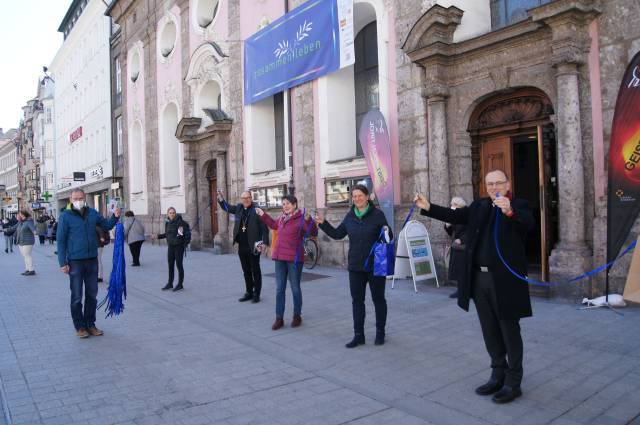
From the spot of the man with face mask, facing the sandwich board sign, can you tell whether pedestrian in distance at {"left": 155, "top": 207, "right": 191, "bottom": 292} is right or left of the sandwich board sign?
left

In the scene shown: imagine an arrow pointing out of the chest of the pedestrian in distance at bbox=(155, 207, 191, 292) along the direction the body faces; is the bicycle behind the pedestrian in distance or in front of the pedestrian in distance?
behind

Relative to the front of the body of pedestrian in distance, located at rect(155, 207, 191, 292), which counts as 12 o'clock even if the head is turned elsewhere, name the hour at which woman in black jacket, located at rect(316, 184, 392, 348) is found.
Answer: The woman in black jacket is roughly at 10 o'clock from the pedestrian in distance.

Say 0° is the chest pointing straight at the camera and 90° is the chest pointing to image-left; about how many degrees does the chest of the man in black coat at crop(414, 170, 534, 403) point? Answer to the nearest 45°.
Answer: approximately 45°

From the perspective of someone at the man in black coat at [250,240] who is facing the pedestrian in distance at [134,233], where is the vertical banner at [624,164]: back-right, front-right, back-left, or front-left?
back-right

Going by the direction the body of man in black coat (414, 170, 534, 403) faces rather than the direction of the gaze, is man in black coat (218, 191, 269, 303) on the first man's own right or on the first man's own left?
on the first man's own right

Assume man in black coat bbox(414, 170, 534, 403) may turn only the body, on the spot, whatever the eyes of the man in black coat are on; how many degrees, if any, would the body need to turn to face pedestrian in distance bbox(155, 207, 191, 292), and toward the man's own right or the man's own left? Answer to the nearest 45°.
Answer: approximately 90° to the man's own right

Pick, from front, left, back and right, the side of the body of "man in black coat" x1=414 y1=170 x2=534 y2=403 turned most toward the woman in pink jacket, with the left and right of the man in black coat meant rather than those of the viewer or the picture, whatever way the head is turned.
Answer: right

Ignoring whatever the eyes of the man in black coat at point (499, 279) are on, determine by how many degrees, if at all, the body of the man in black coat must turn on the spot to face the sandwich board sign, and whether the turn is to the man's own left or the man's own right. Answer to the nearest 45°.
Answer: approximately 135° to the man's own right

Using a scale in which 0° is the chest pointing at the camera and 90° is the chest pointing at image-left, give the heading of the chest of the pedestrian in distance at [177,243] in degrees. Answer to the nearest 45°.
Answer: approximately 45°

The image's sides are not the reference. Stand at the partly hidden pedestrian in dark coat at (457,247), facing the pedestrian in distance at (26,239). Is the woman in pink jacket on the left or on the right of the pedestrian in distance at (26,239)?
left

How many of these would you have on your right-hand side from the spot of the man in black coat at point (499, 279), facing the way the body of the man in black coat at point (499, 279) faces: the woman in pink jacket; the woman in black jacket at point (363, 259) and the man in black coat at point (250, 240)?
3

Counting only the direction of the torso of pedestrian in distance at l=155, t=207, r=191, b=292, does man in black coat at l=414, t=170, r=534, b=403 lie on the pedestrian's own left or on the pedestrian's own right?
on the pedestrian's own left
